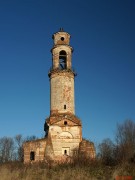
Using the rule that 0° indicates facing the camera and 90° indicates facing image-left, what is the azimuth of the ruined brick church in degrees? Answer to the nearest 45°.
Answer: approximately 0°
